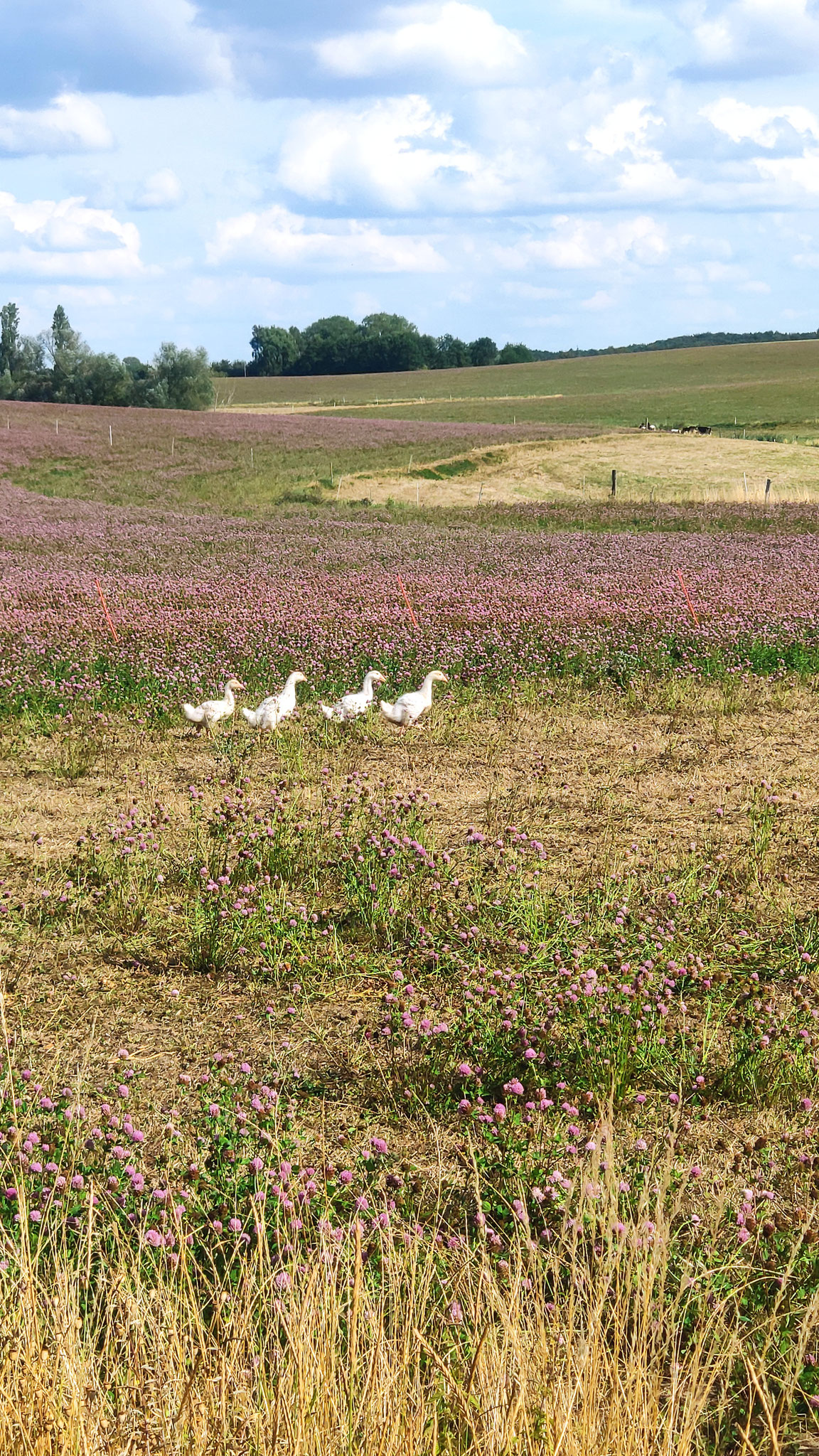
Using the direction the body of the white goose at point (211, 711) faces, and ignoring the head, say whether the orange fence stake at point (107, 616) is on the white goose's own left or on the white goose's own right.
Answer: on the white goose's own left

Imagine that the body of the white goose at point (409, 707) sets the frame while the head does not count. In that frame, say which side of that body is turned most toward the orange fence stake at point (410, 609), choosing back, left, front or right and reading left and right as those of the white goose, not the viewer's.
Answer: left

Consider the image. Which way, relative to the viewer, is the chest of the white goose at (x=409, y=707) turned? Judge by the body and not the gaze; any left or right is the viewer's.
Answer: facing to the right of the viewer

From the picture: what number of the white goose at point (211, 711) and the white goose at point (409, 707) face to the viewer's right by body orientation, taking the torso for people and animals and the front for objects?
2

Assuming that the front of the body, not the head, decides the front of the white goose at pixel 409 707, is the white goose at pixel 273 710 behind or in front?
behind

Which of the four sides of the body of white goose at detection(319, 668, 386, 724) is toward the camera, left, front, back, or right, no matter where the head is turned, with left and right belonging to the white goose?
right

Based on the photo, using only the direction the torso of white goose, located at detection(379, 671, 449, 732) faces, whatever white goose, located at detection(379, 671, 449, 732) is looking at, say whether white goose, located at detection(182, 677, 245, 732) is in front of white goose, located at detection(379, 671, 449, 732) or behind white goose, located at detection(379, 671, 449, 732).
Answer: behind

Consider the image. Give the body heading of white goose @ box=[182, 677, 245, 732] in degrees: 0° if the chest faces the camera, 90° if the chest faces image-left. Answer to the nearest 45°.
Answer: approximately 270°

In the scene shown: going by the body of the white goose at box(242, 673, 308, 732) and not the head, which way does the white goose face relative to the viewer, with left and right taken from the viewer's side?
facing to the right of the viewer
